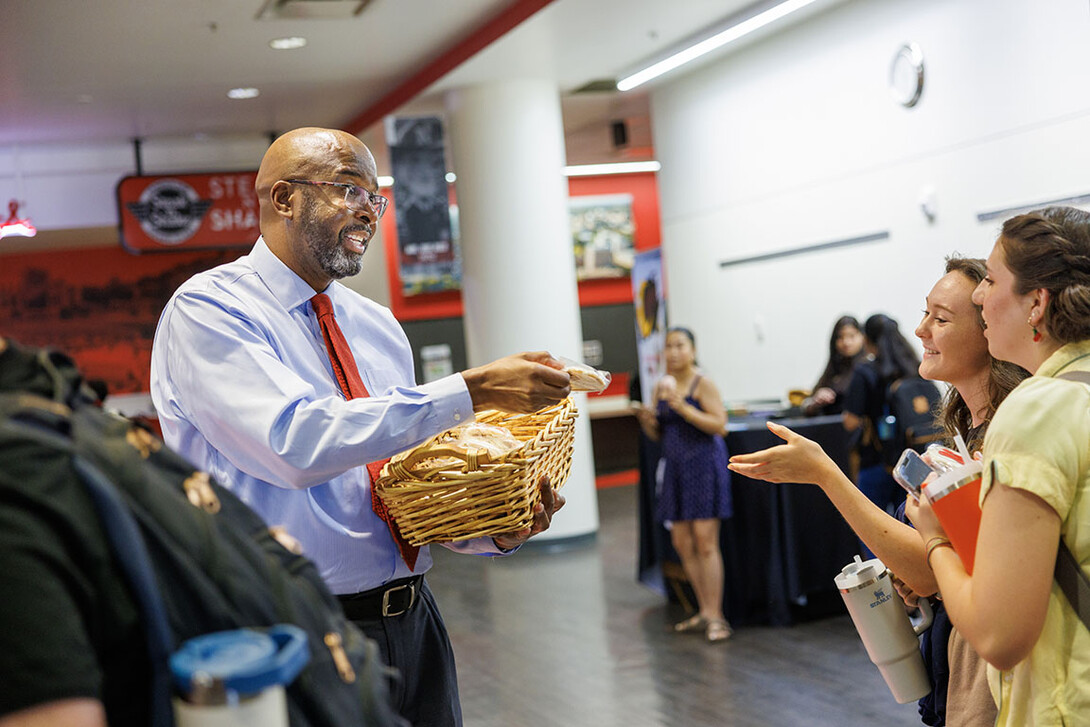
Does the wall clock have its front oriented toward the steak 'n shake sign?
no

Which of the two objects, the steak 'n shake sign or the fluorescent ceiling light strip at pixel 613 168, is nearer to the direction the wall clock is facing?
the steak 'n shake sign

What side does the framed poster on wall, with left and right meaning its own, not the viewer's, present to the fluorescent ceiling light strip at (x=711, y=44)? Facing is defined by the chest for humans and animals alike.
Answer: front

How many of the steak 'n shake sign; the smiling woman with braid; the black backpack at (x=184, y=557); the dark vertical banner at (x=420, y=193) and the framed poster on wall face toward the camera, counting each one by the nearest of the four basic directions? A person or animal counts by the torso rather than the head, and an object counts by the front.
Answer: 3

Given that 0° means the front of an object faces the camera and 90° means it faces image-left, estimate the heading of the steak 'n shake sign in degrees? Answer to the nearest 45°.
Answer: approximately 0°

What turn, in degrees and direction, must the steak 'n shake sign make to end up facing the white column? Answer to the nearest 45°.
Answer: approximately 45° to its left

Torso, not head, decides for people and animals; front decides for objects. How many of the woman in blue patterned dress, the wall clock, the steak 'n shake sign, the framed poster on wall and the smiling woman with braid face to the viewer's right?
0

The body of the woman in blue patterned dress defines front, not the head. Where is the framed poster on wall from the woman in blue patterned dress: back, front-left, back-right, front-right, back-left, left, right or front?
back-right

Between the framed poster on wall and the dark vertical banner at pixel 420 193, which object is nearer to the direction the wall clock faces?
the dark vertical banner

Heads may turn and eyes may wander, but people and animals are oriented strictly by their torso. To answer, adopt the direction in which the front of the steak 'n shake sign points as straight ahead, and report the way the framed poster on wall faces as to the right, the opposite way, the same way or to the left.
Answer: the same way

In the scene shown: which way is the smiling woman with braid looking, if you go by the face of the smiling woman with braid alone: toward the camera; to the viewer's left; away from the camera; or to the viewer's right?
to the viewer's left

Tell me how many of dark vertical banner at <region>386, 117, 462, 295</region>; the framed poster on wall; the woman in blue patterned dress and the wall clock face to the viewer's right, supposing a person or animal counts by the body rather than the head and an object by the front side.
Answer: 0

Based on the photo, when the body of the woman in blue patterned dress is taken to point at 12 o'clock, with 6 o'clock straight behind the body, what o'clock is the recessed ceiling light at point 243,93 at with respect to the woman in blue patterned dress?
The recessed ceiling light is roughly at 3 o'clock from the woman in blue patterned dress.

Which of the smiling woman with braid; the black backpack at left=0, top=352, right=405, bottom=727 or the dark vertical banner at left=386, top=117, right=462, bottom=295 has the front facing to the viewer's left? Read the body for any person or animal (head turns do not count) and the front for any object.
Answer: the smiling woman with braid

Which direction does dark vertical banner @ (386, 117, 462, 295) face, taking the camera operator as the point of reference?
facing the viewer
